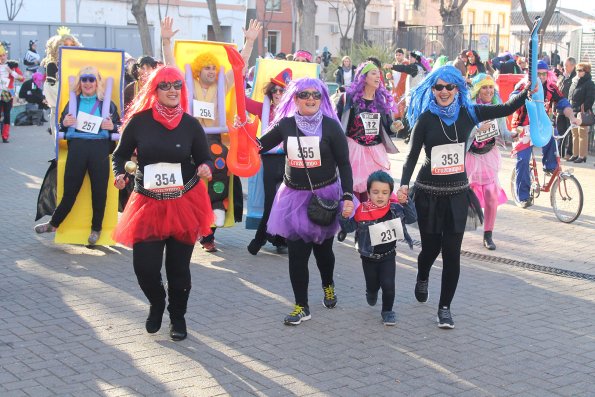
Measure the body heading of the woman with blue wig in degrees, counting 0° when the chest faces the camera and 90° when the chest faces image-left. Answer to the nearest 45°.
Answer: approximately 0°

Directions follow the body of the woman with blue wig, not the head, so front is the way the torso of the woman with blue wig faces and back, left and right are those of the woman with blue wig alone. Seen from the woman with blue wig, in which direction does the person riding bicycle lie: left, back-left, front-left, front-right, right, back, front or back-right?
back

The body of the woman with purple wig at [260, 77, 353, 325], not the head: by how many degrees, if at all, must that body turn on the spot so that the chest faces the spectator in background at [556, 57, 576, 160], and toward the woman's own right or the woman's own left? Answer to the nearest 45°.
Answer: approximately 135° to the woman's own left

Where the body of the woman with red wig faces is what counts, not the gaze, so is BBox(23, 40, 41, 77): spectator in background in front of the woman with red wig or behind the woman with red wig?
behind

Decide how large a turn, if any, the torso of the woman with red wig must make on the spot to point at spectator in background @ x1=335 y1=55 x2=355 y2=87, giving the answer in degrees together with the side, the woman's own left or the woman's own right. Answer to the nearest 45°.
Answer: approximately 180°

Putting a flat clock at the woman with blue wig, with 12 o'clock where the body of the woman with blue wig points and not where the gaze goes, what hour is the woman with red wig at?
The woman with red wig is roughly at 2 o'clock from the woman with blue wig.
